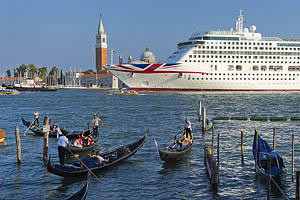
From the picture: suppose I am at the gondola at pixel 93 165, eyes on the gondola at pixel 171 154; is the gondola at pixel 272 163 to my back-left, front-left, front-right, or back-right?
front-right

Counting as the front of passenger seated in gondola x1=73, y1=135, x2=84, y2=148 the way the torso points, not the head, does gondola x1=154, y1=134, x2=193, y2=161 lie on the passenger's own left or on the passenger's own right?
on the passenger's own left

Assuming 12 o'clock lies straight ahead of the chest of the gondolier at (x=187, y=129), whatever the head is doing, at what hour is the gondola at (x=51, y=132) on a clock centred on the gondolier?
The gondola is roughly at 2 o'clock from the gondolier.

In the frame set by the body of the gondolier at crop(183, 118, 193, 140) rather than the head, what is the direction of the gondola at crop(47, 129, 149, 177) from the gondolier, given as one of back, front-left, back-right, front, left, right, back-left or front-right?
front

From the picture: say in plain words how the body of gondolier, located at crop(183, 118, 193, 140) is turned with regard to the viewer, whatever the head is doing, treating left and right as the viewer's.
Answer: facing the viewer and to the left of the viewer

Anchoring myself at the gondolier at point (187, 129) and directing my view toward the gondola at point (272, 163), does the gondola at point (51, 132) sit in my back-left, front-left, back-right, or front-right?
back-right

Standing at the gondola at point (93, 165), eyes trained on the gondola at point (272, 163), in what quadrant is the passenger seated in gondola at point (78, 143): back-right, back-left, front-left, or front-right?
back-left

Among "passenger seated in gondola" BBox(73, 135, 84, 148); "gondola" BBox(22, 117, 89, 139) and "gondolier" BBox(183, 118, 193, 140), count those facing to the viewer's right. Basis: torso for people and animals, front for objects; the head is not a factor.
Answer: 1
